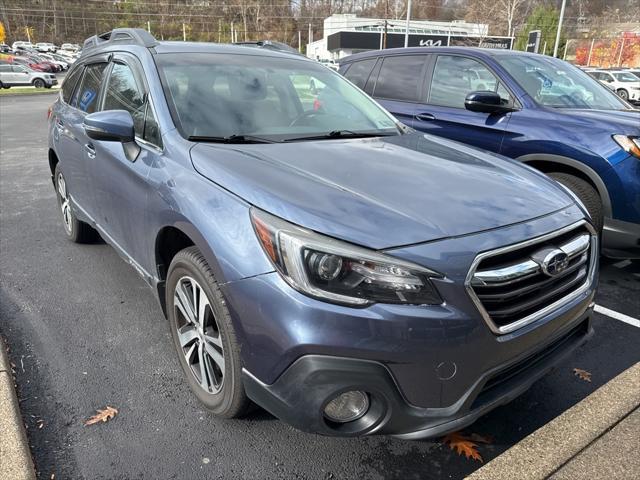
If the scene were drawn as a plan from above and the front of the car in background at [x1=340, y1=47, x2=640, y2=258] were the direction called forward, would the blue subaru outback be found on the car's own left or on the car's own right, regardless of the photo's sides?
on the car's own right

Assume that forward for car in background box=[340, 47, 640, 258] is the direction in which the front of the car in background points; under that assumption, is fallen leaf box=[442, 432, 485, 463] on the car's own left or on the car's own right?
on the car's own right

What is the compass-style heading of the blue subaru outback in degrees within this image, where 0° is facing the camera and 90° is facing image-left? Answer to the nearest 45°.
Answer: approximately 315°

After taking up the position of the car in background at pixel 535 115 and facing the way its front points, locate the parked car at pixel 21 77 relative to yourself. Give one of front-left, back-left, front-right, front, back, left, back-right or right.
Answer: back

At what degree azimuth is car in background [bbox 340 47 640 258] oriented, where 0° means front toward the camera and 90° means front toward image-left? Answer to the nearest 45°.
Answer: approximately 315°
